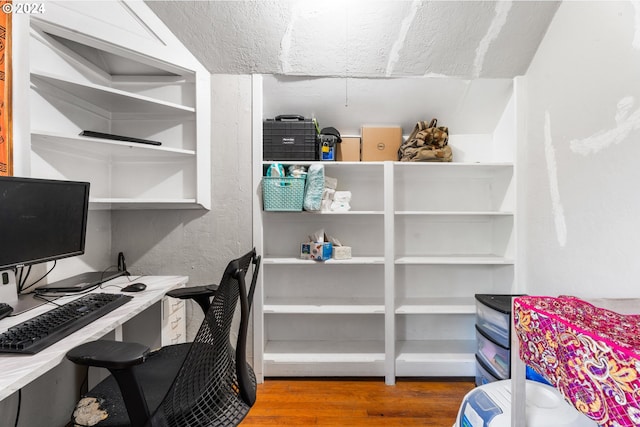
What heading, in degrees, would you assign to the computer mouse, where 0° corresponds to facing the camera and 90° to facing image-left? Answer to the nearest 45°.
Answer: approximately 90°

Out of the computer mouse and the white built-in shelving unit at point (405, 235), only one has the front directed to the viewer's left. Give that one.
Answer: the computer mouse

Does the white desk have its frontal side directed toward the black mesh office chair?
yes

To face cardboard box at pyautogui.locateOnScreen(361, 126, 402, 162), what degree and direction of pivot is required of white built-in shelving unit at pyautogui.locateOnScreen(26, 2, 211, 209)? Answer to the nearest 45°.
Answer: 0° — it already faces it

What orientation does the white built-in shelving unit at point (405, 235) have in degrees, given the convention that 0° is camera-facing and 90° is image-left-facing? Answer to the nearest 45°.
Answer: approximately 0°

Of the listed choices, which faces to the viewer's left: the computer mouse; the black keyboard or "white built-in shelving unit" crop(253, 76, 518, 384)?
the computer mouse
